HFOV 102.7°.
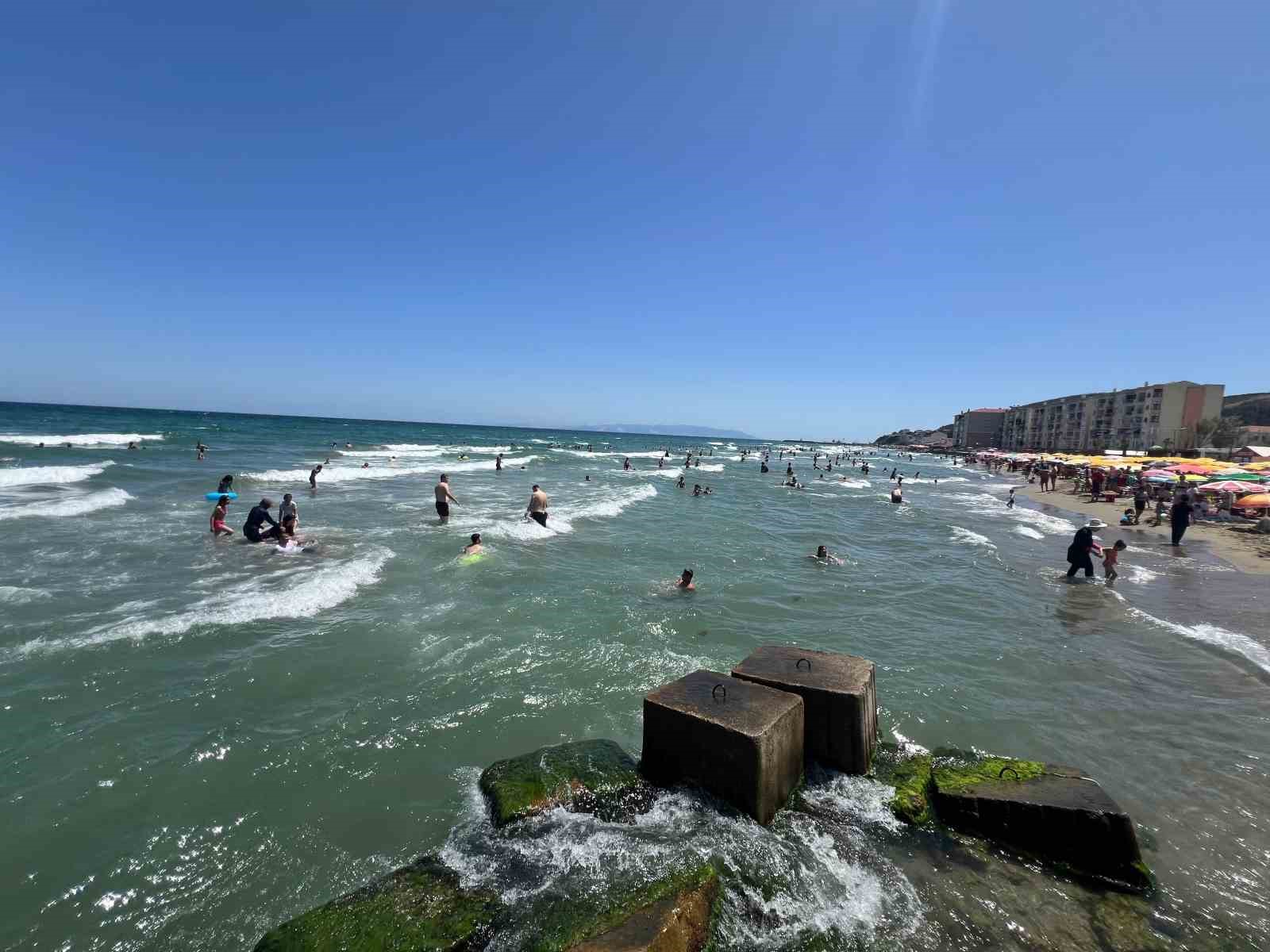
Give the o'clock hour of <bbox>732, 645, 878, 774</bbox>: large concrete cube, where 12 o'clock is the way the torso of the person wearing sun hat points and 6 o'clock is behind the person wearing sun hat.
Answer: The large concrete cube is roughly at 3 o'clock from the person wearing sun hat.

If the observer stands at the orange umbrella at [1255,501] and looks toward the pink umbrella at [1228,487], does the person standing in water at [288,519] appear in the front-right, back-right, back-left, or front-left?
back-left

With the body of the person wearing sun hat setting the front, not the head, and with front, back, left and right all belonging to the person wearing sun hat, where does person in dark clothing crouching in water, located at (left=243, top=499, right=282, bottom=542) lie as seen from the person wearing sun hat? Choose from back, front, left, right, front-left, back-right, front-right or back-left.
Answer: back-right

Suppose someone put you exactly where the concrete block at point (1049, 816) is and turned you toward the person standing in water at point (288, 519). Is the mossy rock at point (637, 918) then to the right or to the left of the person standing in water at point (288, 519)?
left

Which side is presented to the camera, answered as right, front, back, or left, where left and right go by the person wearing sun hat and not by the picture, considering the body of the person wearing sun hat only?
right

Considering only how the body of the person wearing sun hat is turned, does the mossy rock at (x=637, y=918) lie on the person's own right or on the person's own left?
on the person's own right
